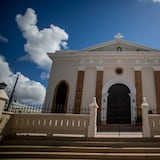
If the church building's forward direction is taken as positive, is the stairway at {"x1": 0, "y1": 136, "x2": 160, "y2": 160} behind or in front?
in front

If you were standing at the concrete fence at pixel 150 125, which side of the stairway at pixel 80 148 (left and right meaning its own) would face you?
left

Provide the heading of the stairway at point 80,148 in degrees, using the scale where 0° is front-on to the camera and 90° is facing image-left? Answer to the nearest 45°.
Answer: approximately 0°

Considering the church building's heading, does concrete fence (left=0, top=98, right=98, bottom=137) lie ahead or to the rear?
ahead

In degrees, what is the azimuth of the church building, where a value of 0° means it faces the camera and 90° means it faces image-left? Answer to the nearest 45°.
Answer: approximately 0°

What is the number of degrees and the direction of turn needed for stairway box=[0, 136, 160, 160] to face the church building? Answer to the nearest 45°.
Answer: approximately 180°

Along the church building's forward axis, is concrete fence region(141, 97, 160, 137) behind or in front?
in front

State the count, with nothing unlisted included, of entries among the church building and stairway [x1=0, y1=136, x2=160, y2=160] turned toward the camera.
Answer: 2
